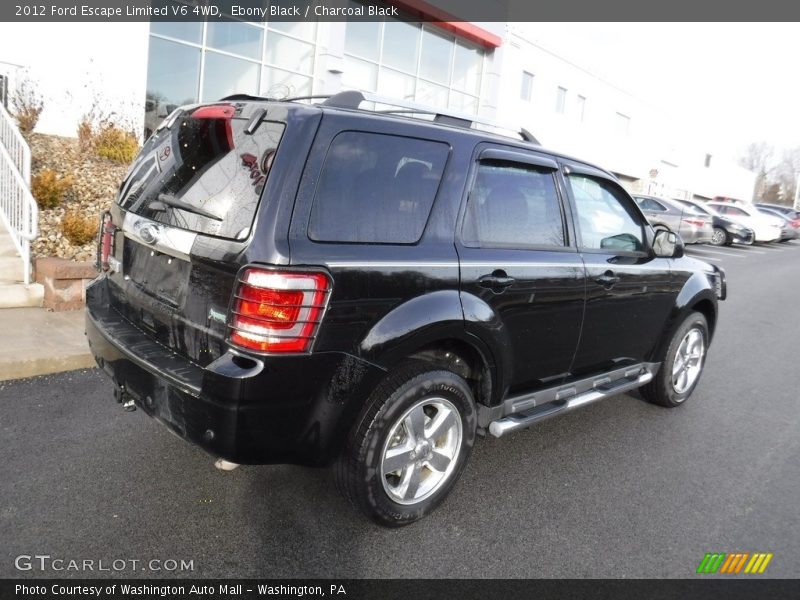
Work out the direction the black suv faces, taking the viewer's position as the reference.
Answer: facing away from the viewer and to the right of the viewer

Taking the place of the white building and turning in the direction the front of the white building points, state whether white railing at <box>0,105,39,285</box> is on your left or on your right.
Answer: on your right

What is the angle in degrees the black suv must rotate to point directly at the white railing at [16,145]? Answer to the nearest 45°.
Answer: approximately 90° to its left
